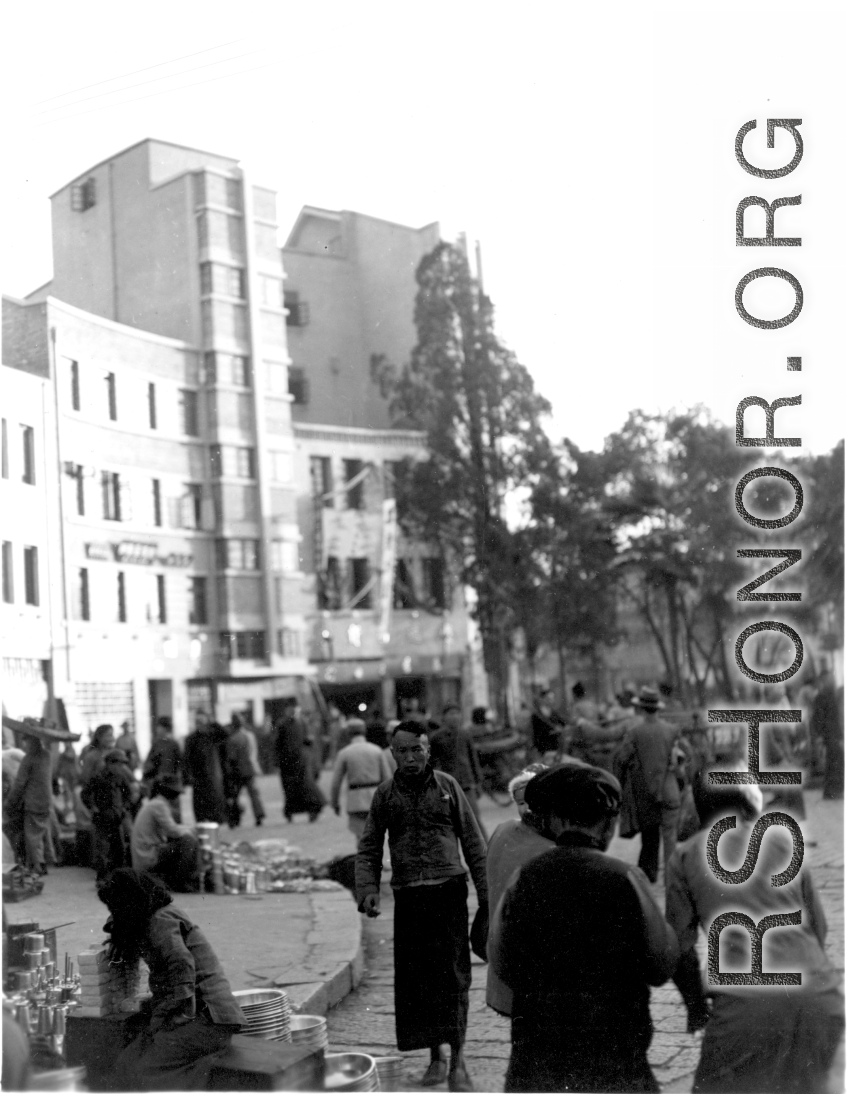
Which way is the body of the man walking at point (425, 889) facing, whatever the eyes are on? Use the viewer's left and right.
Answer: facing the viewer

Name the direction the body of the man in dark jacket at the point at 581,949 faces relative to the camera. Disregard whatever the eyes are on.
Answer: away from the camera

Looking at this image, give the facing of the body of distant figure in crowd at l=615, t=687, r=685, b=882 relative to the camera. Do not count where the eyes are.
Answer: away from the camera

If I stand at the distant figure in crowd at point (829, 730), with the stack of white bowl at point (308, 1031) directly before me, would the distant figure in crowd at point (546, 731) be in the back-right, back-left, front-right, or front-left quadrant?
front-right

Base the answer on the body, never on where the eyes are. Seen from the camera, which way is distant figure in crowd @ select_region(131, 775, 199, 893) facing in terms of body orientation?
to the viewer's right

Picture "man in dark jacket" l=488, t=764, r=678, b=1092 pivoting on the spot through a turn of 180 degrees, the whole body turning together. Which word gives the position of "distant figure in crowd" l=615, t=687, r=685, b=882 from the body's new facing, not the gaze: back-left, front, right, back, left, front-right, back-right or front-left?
back

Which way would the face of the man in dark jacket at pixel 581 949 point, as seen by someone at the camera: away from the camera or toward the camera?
away from the camera
